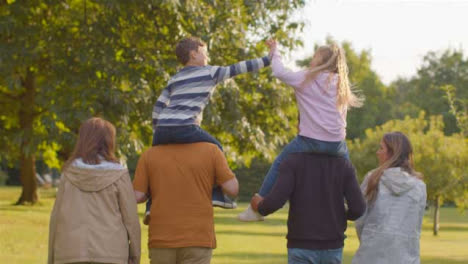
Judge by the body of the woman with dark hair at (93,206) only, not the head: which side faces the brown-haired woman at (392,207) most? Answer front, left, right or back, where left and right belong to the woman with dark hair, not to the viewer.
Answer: right

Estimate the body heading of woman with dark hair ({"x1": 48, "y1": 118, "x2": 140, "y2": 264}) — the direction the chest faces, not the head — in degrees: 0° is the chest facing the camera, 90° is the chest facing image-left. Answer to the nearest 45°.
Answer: approximately 180°

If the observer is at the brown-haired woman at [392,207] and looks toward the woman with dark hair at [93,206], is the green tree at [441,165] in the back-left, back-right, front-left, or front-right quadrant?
back-right

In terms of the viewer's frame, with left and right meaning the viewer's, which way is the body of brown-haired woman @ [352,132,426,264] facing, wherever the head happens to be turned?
facing away from the viewer and to the left of the viewer

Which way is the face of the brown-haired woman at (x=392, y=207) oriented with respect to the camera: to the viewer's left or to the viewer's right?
to the viewer's left

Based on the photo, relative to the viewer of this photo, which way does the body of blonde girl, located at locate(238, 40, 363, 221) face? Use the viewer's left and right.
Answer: facing away from the viewer and to the left of the viewer

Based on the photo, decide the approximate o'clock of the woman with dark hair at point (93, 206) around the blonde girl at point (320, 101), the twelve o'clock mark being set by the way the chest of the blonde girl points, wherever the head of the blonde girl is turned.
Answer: The woman with dark hair is roughly at 10 o'clock from the blonde girl.

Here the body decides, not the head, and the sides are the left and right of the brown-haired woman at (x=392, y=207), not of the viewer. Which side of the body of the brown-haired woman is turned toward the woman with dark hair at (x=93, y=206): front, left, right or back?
left
